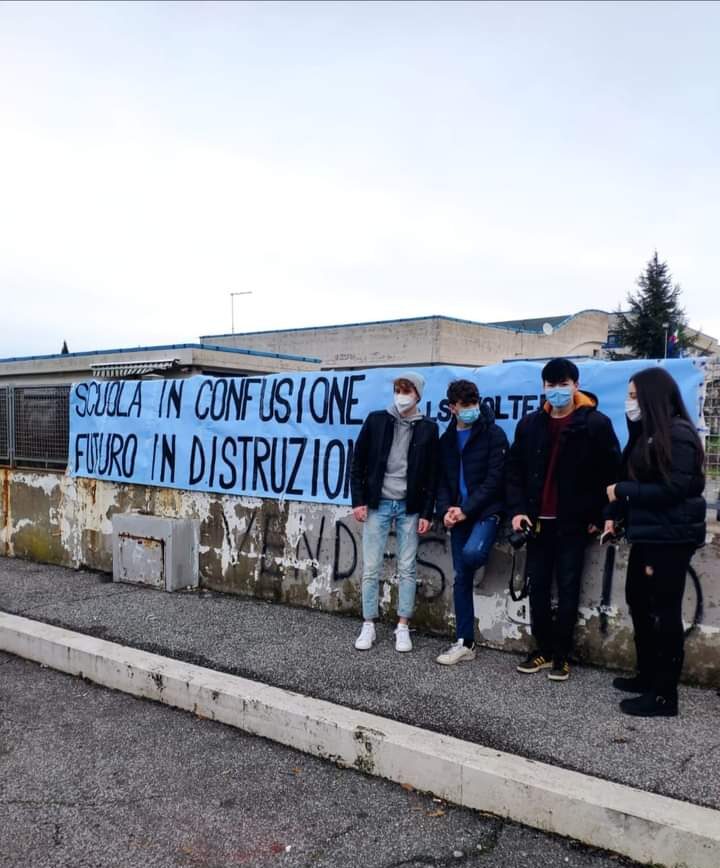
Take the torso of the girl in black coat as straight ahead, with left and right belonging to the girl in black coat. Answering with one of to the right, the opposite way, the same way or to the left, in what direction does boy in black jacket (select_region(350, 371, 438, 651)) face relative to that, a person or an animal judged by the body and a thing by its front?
to the left

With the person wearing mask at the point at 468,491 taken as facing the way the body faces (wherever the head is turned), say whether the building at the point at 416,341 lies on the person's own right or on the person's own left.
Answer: on the person's own right

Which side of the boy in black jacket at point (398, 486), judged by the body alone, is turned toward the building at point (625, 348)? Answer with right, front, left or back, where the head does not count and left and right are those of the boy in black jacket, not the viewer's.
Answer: back

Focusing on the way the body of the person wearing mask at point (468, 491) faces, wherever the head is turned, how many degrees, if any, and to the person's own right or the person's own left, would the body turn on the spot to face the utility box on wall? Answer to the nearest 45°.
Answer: approximately 90° to the person's own right

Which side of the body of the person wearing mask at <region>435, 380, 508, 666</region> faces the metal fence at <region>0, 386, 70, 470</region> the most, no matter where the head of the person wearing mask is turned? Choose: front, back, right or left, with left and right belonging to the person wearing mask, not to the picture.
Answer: right

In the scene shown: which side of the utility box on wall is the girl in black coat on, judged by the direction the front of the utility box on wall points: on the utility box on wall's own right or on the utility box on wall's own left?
on the utility box on wall's own left

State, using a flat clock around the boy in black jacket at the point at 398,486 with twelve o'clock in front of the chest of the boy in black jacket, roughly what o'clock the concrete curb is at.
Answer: The concrete curb is roughly at 12 o'clock from the boy in black jacket.

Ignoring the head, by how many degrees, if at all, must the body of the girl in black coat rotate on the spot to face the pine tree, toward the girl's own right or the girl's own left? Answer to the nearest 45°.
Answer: approximately 90° to the girl's own right

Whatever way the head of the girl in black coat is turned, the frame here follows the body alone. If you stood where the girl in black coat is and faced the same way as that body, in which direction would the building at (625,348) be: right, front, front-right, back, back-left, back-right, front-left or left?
right

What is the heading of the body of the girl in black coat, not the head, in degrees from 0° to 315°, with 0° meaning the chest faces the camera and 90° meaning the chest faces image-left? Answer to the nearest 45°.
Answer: approximately 90°
